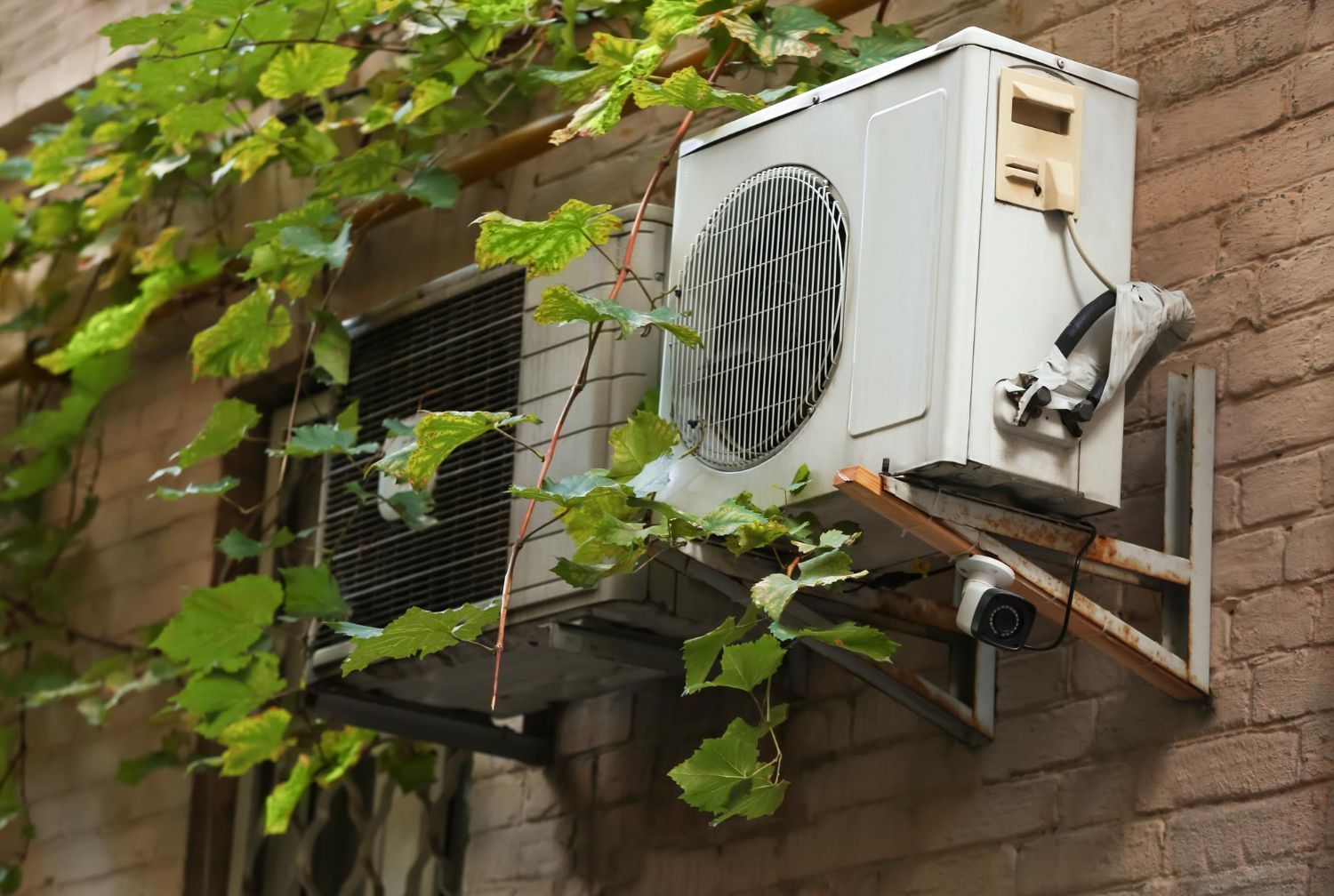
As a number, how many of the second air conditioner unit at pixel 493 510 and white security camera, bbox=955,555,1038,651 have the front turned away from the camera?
0

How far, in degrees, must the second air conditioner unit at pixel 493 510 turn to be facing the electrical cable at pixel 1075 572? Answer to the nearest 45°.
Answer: approximately 90° to its left

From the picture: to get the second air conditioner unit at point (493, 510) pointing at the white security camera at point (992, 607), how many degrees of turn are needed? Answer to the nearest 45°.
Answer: approximately 90° to its left

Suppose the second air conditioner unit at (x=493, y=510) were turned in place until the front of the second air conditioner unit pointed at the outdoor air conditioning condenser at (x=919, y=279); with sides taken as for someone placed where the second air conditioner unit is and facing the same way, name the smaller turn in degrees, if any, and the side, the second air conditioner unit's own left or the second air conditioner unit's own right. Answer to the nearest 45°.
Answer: approximately 90° to the second air conditioner unit's own left

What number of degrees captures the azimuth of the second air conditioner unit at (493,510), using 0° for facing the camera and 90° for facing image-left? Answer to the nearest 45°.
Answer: approximately 45°
